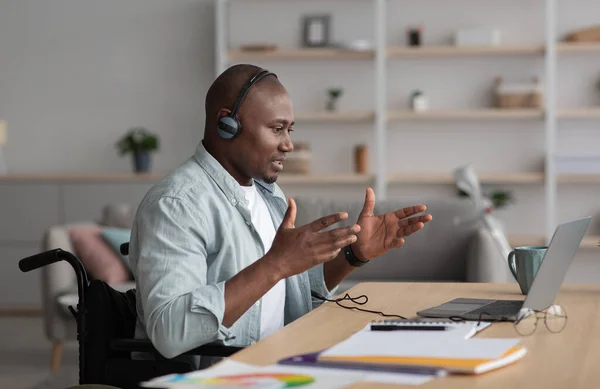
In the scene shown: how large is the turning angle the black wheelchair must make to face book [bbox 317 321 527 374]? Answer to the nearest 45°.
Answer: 0° — it already faces it

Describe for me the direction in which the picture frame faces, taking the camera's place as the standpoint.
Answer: facing the viewer

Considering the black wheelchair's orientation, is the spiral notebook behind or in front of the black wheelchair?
in front

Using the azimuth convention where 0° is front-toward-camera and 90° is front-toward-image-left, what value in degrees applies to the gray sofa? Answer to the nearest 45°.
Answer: approximately 0°

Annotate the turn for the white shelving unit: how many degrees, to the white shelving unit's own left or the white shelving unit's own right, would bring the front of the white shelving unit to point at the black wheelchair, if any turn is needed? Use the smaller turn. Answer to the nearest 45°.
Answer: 0° — it already faces it

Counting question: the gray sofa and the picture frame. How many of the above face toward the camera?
2

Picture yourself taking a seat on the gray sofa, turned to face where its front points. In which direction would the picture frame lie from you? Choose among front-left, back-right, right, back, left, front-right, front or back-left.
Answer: back

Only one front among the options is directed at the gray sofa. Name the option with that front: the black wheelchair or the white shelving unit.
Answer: the white shelving unit

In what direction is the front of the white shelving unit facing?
toward the camera

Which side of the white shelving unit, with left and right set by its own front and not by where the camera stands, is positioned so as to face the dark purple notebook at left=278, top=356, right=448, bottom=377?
front

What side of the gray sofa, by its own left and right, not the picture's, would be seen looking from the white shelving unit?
back

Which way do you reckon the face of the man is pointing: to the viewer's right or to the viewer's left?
to the viewer's right

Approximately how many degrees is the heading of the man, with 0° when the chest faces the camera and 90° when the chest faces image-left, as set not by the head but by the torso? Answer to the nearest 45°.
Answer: approximately 315°

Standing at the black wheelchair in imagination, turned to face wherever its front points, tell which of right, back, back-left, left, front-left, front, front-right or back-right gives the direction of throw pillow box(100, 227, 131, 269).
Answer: back-left

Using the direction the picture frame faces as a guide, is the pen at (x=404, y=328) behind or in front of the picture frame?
in front
